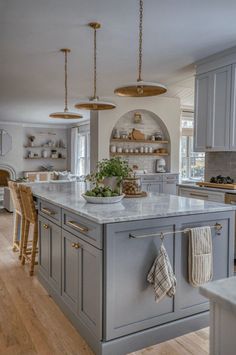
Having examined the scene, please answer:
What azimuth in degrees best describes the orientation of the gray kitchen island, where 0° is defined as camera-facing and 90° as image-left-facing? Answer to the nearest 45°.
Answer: approximately 45°

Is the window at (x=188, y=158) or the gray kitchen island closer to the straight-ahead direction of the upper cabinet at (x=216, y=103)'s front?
the gray kitchen island

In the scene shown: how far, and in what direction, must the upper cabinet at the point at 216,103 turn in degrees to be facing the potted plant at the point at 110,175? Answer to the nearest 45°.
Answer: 0° — it already faces it

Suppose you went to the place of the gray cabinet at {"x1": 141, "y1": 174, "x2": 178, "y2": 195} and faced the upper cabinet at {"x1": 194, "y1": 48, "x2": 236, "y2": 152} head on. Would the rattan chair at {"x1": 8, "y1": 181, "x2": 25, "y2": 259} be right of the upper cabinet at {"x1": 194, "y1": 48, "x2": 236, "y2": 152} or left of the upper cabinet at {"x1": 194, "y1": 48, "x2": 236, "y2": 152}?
right

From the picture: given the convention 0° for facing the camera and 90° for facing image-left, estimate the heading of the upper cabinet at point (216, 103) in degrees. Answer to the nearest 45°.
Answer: approximately 45°

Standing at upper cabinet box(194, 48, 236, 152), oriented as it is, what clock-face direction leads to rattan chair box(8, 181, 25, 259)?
The rattan chair is roughly at 1 o'clock from the upper cabinet.
